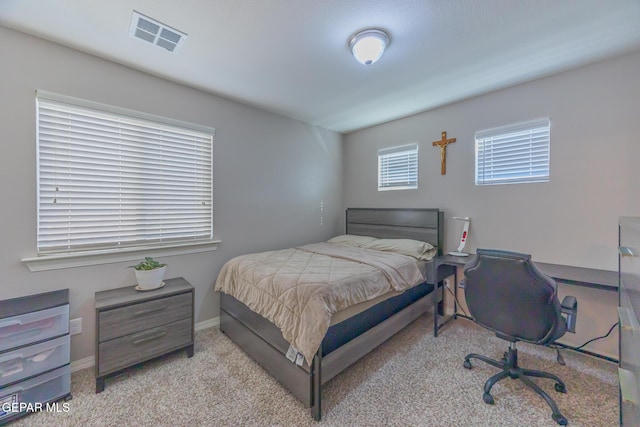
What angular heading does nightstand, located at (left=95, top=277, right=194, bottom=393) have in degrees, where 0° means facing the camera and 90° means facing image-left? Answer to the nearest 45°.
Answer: approximately 315°

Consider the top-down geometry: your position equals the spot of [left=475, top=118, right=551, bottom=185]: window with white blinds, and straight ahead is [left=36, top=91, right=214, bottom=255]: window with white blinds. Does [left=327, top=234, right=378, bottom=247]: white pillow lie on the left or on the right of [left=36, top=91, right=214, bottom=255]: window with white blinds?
right

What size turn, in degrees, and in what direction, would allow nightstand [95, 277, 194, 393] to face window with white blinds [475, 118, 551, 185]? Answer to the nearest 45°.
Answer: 0° — it already faces it
